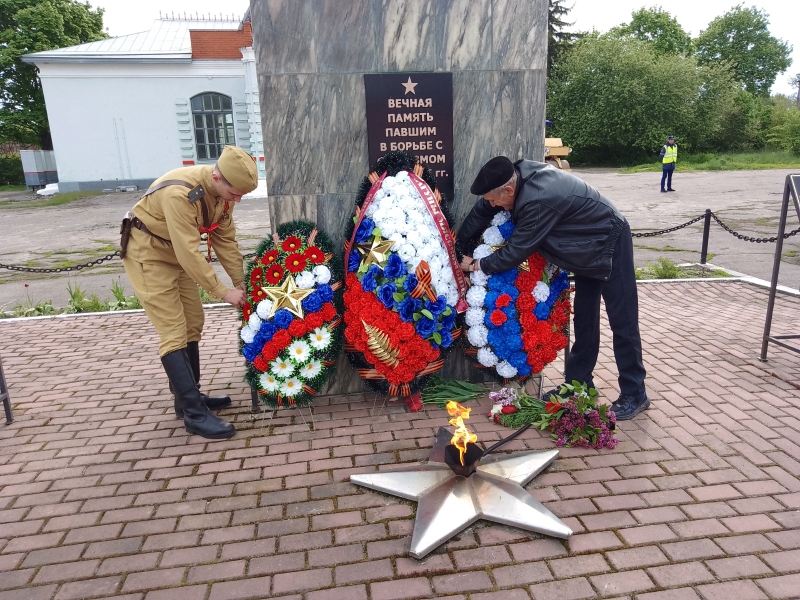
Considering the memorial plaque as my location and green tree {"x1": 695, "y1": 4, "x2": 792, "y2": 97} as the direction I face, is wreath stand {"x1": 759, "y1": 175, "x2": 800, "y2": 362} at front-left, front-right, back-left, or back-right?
front-right

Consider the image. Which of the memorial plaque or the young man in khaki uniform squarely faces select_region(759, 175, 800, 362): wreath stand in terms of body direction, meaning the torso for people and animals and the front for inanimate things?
the young man in khaki uniform

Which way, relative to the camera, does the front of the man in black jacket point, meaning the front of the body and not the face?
to the viewer's left

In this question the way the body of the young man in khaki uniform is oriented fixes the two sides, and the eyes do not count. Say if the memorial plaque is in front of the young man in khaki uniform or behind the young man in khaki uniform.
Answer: in front

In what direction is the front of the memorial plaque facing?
toward the camera

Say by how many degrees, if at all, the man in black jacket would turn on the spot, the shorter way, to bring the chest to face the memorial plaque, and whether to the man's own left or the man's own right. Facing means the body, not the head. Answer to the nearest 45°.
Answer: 0° — they already face it

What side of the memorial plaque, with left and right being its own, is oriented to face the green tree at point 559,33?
back

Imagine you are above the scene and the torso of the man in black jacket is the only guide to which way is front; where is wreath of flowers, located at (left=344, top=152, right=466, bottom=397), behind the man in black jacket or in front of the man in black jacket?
in front

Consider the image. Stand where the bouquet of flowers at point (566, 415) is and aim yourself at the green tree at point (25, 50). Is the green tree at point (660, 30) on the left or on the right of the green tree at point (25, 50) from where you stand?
right

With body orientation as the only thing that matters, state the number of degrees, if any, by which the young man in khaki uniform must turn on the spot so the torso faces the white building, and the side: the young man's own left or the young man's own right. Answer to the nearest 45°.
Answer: approximately 90° to the young man's own left

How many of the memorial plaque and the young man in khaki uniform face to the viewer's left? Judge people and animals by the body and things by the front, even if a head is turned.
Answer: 0

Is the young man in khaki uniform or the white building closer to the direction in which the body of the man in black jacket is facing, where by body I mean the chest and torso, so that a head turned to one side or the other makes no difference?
the young man in khaki uniform

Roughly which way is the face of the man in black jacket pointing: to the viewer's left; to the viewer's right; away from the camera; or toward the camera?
to the viewer's left

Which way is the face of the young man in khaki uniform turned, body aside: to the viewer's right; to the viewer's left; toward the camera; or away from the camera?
to the viewer's right

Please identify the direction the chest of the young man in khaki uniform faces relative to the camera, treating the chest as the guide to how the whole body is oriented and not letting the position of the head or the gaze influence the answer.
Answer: to the viewer's right

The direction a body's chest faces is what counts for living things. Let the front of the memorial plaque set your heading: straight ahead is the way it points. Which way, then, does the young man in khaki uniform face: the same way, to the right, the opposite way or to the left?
to the left

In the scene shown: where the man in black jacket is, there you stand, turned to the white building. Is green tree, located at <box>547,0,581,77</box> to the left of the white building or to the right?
right

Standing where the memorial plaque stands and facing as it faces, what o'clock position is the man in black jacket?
The man in black jacket is roughly at 10 o'clock from the memorial plaque.

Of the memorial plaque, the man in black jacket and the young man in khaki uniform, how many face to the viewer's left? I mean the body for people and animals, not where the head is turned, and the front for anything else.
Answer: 1

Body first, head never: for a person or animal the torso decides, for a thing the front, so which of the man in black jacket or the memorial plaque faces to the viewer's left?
the man in black jacket
